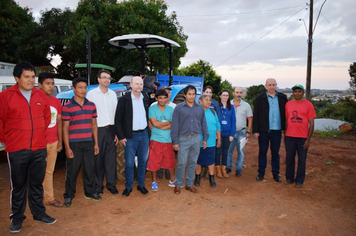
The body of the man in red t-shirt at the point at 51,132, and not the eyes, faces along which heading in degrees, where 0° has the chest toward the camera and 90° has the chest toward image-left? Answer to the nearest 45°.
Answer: approximately 315°

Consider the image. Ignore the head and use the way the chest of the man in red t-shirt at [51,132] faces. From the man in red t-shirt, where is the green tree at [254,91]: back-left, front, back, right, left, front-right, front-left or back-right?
left

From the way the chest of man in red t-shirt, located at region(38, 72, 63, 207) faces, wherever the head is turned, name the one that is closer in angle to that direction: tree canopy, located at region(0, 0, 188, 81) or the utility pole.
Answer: the utility pole

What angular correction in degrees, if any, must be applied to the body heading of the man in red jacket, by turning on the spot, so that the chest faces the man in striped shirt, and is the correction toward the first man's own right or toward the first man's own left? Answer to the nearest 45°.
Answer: approximately 90° to the first man's own left

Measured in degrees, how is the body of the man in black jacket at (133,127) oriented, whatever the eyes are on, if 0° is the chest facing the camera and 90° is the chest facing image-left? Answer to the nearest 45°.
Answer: approximately 315°

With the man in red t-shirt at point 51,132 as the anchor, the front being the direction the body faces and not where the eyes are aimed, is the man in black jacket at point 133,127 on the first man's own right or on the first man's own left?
on the first man's own left

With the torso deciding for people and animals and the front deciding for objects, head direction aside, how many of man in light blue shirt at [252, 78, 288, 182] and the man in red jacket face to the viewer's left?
0

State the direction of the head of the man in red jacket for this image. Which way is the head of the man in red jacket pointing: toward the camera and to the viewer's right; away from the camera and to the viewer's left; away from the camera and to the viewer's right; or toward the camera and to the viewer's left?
toward the camera and to the viewer's right

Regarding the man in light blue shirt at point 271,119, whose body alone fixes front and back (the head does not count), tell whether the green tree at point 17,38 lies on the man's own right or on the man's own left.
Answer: on the man's own right

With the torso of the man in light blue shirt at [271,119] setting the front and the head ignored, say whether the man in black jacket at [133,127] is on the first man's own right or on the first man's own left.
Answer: on the first man's own right
